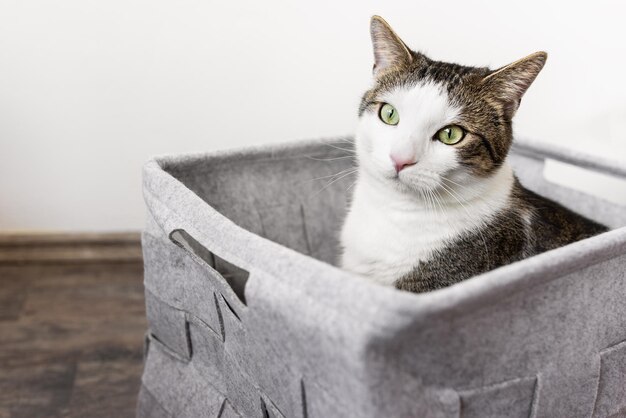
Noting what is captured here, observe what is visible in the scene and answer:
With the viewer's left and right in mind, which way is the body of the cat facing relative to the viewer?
facing the viewer and to the left of the viewer
